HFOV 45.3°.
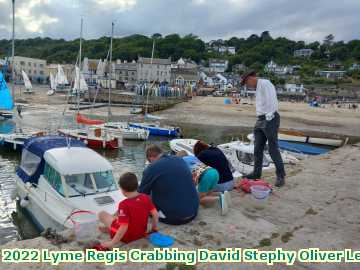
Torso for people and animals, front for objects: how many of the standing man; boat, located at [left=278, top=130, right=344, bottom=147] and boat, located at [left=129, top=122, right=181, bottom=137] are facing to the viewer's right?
1

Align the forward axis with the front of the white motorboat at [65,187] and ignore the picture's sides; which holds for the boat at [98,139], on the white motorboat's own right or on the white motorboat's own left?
on the white motorboat's own left

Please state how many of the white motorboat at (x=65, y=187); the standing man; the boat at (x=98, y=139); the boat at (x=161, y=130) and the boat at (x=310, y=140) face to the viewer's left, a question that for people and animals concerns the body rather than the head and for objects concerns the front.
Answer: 3

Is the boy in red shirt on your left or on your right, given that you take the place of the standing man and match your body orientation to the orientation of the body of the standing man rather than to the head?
on your left

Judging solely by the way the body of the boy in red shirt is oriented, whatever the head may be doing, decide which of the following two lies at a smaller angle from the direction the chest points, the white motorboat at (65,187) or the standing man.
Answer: the white motorboat

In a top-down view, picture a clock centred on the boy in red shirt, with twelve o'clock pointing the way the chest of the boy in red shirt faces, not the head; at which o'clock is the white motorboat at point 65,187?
The white motorboat is roughly at 1 o'clock from the boy in red shirt.

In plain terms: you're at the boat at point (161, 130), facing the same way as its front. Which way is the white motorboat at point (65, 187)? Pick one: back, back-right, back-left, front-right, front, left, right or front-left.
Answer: left

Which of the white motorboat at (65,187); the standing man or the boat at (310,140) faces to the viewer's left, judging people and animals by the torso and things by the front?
the standing man

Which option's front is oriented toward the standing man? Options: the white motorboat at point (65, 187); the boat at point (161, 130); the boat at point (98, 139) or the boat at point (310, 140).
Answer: the white motorboat

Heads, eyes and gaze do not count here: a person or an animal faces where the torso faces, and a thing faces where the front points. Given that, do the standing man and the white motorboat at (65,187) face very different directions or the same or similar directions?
very different directions

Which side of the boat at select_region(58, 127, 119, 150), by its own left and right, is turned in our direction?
left

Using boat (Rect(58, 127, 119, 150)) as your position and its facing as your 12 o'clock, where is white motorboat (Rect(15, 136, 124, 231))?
The white motorboat is roughly at 9 o'clock from the boat.

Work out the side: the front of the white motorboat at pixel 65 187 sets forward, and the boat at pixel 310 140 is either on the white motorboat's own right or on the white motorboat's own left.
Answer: on the white motorboat's own left
